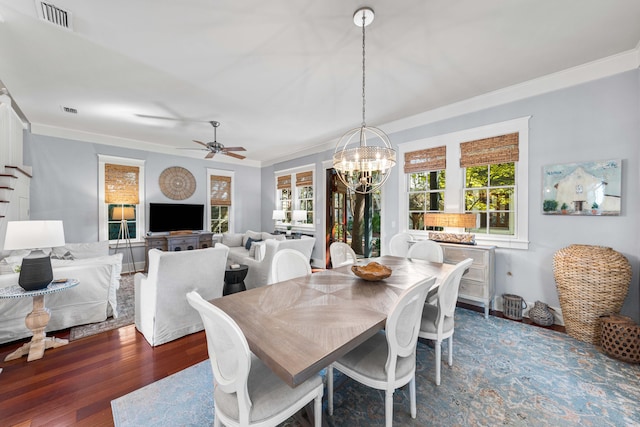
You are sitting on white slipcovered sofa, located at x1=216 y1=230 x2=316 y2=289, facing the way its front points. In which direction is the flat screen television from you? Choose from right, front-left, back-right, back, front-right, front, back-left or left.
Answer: right

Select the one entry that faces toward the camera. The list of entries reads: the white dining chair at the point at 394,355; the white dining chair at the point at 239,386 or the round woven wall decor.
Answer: the round woven wall decor

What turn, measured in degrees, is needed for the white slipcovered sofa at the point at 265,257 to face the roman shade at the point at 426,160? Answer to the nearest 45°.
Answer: approximately 135° to its left

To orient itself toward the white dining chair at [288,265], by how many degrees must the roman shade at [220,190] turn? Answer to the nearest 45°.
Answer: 0° — it already faces it

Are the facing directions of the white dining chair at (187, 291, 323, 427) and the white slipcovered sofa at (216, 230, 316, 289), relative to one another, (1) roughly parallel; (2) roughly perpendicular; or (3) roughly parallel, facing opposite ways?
roughly parallel, facing opposite ways

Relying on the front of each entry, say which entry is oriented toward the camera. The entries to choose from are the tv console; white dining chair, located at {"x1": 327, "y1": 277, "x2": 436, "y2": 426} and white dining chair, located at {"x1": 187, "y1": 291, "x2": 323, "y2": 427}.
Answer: the tv console

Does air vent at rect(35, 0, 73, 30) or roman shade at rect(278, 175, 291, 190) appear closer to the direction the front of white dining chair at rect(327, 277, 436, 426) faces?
the roman shade

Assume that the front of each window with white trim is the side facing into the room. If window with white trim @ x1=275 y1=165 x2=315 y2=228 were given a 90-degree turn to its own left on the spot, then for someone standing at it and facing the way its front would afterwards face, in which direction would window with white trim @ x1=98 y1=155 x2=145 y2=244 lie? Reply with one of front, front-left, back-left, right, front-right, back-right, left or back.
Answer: back-right

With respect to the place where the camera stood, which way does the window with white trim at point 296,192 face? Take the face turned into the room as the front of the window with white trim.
facing the viewer and to the left of the viewer

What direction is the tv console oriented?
toward the camera

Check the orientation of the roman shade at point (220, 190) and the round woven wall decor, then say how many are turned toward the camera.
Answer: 2

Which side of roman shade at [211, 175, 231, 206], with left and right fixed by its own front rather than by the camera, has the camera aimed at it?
front

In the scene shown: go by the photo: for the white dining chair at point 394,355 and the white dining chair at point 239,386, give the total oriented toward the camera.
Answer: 0

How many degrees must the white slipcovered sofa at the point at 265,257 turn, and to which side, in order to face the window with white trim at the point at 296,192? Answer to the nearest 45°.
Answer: approximately 135° to its right

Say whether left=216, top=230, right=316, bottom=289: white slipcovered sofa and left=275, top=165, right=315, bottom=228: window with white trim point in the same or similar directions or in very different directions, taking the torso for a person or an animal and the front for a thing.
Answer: same or similar directions

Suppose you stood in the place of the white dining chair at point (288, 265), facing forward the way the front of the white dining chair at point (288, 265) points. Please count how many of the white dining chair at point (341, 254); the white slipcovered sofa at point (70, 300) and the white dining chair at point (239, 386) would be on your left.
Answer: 1

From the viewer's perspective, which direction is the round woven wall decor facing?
toward the camera

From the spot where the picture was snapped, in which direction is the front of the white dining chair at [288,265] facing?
facing the viewer and to the right of the viewer

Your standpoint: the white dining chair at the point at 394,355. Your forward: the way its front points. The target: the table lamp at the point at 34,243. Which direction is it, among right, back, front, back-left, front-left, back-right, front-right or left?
front-left

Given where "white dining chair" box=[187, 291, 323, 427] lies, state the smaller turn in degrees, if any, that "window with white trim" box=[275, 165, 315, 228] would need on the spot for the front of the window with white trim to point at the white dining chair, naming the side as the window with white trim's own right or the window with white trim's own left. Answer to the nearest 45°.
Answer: approximately 45° to the window with white trim's own left

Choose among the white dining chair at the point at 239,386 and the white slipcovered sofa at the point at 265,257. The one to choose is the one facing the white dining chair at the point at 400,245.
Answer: the white dining chair at the point at 239,386
